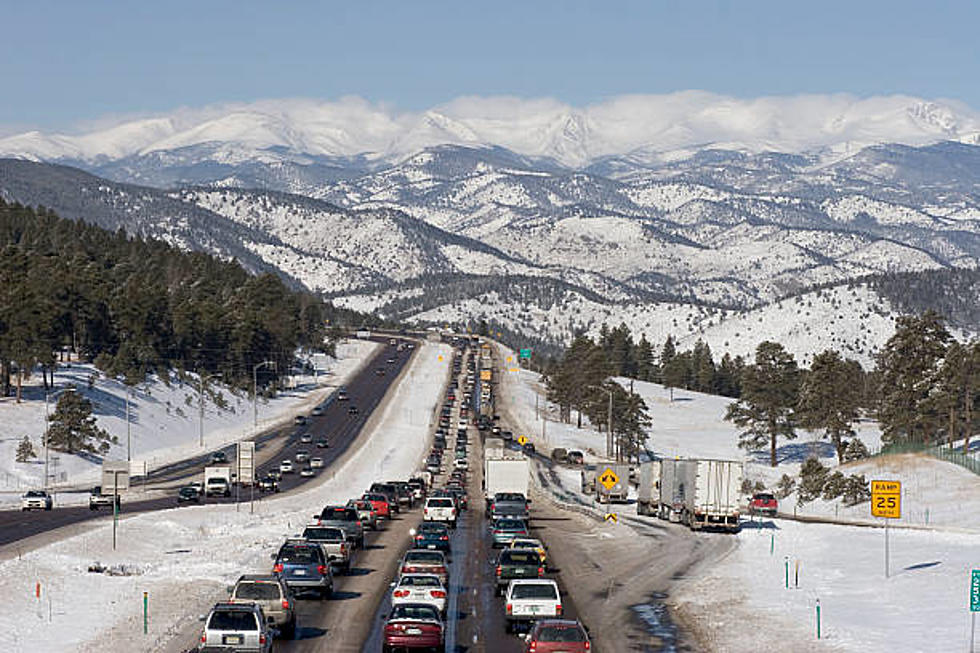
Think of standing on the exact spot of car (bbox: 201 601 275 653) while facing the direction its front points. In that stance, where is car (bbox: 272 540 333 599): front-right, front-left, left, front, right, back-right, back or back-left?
front

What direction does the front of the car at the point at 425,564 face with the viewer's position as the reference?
facing away from the viewer

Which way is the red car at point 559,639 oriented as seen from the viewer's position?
away from the camera

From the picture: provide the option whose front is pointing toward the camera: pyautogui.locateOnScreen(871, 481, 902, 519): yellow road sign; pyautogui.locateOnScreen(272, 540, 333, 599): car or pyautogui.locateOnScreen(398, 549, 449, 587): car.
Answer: the yellow road sign

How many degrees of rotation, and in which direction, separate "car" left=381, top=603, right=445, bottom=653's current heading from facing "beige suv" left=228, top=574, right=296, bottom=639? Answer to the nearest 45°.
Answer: approximately 45° to its left

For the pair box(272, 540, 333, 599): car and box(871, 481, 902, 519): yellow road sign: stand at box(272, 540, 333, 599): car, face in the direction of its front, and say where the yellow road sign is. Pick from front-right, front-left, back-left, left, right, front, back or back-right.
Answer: right

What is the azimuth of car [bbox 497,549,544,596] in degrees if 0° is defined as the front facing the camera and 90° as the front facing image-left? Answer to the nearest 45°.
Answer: approximately 180°

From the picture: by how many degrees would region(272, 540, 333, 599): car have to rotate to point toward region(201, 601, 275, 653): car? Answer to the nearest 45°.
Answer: approximately 180°

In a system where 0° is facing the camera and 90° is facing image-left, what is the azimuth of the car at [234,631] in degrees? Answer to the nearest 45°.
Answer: approximately 180°

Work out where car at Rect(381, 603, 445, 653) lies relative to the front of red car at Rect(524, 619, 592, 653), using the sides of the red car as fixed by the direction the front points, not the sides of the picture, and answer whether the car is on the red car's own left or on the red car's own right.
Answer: on the red car's own left

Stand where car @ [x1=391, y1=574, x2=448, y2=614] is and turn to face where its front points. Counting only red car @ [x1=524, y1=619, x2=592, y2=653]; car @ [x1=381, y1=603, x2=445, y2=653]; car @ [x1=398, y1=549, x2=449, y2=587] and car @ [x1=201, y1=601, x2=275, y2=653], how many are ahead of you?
1

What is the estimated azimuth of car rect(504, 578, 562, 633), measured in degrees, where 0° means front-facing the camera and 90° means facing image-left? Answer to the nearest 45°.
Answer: approximately 180°

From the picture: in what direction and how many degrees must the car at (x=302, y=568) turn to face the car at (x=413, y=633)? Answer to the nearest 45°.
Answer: approximately 180°

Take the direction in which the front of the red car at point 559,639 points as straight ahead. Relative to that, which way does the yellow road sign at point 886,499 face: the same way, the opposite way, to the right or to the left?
the opposite way

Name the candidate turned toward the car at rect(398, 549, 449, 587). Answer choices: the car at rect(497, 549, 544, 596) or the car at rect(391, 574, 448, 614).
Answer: the car at rect(391, 574, 448, 614)

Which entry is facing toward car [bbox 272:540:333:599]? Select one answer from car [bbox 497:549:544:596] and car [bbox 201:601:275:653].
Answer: car [bbox 201:601:275:653]

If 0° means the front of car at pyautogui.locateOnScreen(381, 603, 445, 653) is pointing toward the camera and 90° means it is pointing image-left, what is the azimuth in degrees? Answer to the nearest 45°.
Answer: approximately 180°

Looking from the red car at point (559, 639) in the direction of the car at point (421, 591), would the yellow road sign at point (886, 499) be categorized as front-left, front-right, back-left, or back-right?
front-right
